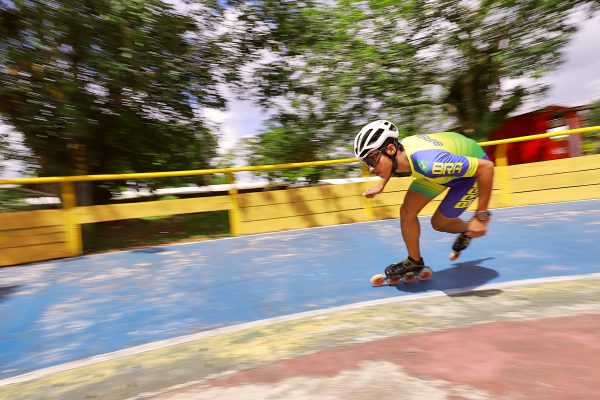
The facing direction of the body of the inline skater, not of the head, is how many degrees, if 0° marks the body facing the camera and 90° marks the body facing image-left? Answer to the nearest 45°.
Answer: approximately 90°

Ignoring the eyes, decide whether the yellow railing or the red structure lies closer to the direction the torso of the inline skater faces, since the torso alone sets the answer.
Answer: the yellow railing

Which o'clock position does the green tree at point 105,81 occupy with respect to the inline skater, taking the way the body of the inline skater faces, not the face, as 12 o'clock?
The green tree is roughly at 1 o'clock from the inline skater.

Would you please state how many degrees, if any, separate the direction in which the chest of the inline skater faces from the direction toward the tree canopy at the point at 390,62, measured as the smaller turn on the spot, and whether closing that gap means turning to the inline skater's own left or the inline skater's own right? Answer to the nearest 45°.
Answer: approximately 90° to the inline skater's own right

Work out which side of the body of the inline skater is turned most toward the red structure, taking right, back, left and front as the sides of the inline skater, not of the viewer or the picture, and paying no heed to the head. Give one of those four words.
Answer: right

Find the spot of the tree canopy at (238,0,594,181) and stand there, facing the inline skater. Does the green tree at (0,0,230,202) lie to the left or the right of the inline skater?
right

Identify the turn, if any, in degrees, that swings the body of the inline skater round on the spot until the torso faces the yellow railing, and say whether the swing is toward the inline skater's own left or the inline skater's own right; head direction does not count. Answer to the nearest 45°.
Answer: approximately 45° to the inline skater's own right
